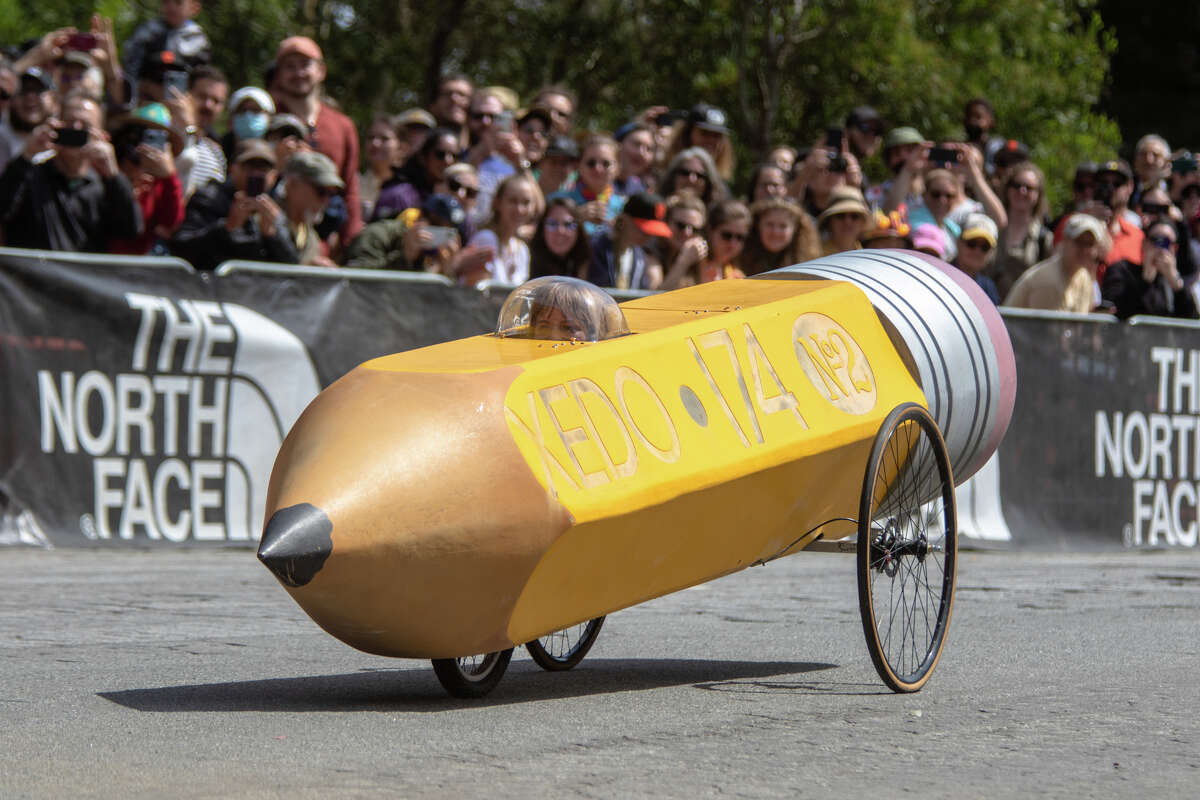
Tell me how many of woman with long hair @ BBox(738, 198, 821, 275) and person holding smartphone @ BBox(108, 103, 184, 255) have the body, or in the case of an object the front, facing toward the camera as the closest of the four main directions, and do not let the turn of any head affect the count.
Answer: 2

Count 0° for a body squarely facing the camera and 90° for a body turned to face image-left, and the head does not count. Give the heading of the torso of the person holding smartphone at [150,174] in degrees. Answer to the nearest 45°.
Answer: approximately 0°

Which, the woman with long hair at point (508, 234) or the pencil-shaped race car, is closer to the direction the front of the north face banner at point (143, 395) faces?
the pencil-shaped race car

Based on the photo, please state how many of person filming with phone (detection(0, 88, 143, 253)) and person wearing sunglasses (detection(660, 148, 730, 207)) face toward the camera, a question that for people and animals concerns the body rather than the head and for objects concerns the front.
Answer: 2

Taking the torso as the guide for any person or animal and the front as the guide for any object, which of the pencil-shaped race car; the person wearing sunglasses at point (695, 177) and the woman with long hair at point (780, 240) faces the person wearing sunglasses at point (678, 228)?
the person wearing sunglasses at point (695, 177)

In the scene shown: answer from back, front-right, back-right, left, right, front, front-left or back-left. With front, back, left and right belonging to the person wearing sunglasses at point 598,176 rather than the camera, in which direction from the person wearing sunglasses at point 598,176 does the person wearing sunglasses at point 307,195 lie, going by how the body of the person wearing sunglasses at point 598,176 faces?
front-right

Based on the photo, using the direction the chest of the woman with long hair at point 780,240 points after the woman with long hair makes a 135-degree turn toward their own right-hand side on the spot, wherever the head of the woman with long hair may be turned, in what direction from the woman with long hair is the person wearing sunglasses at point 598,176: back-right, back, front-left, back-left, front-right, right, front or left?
front

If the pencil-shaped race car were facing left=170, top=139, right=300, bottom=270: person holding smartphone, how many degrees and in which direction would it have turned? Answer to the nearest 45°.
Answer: approximately 90° to its right
